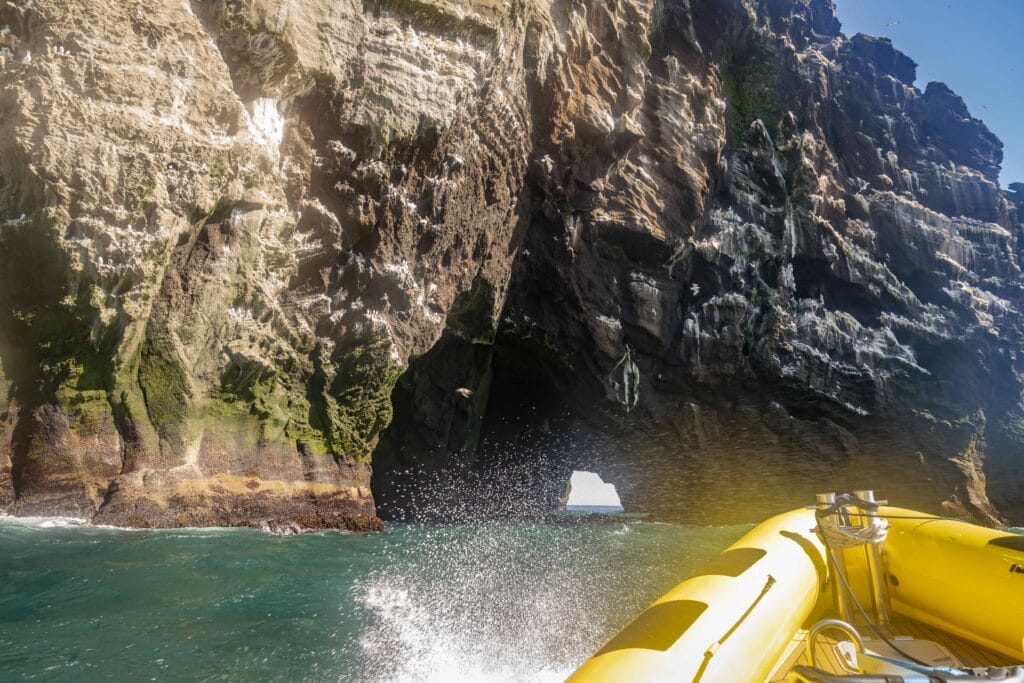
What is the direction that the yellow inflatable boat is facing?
away from the camera
